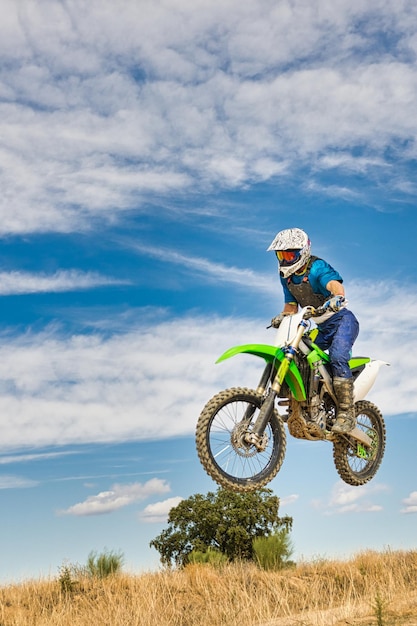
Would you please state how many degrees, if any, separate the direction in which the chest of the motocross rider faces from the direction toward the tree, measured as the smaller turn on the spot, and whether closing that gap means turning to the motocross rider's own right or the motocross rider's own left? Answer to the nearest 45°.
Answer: approximately 135° to the motocross rider's own right

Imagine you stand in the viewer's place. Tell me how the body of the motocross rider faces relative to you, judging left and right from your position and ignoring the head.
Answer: facing the viewer and to the left of the viewer
